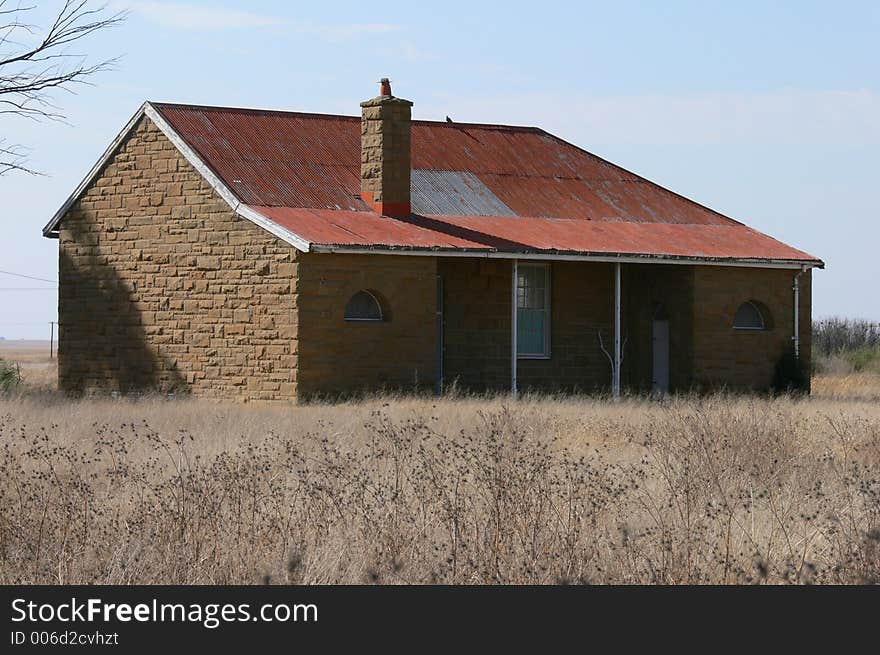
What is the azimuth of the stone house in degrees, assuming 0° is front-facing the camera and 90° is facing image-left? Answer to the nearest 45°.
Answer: approximately 315°
